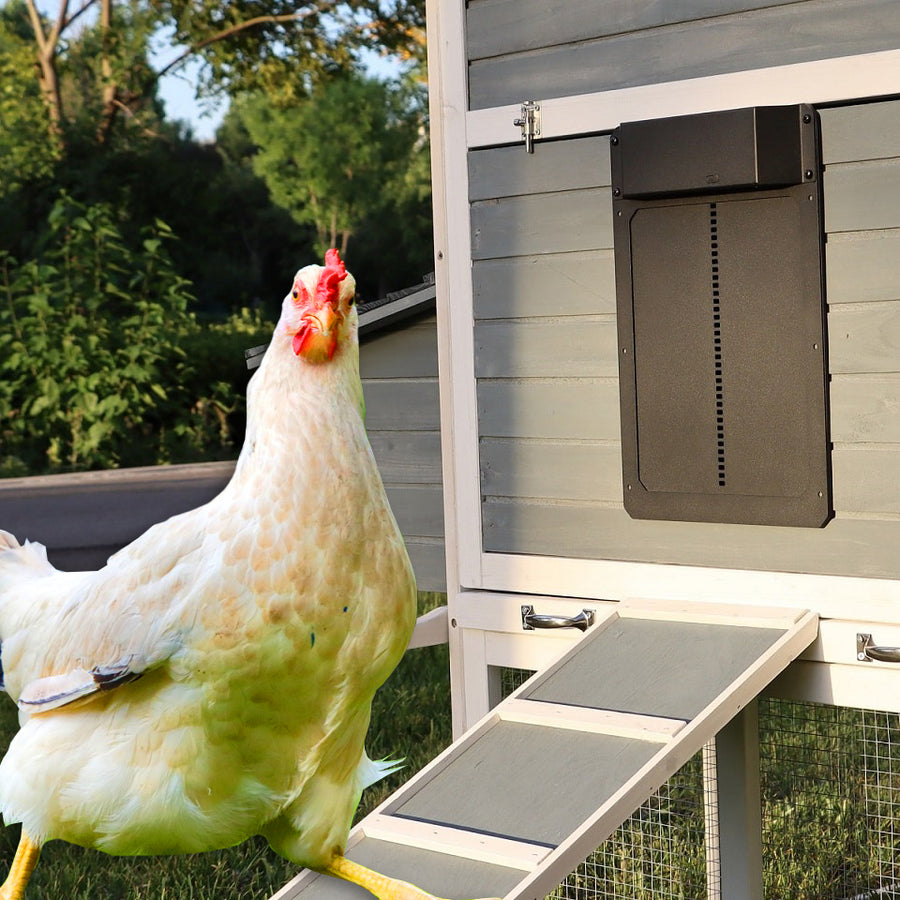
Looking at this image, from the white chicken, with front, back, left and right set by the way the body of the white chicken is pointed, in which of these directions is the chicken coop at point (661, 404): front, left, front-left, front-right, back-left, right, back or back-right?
left

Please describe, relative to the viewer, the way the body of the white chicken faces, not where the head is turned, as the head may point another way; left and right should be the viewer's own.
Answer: facing the viewer and to the right of the viewer

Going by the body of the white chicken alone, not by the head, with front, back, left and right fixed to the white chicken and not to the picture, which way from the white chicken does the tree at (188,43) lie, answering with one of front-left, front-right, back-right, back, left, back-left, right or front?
back-left

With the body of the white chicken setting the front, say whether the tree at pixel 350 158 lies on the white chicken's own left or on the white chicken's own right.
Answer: on the white chicken's own left

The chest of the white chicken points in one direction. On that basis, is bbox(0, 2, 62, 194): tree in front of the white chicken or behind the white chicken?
behind

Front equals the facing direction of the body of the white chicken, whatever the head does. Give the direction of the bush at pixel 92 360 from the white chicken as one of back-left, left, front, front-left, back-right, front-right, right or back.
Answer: back-left
